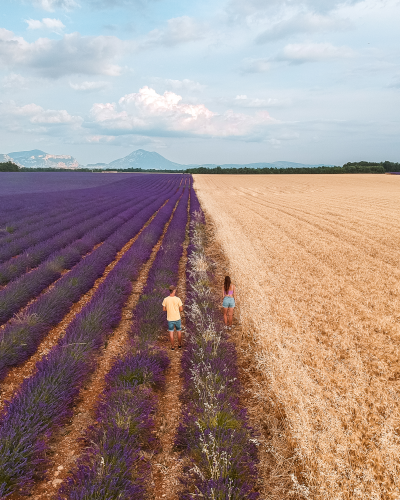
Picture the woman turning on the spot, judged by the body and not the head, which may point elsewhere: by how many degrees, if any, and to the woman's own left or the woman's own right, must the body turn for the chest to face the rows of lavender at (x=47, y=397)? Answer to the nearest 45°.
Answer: approximately 135° to the woman's own left

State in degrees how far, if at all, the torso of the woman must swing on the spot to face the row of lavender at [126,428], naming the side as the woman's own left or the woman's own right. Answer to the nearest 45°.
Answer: approximately 180°

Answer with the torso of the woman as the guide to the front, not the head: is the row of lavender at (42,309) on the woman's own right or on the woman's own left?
on the woman's own left

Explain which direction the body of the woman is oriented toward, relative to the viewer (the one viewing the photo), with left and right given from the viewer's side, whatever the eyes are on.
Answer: facing away from the viewer

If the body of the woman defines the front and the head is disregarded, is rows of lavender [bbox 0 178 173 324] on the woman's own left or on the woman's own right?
on the woman's own left

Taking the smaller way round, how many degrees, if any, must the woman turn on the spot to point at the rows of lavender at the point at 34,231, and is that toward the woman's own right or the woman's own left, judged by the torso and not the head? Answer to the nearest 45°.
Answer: approximately 45° to the woman's own left

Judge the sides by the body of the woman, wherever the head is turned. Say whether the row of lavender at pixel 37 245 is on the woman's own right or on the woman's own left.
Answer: on the woman's own left
